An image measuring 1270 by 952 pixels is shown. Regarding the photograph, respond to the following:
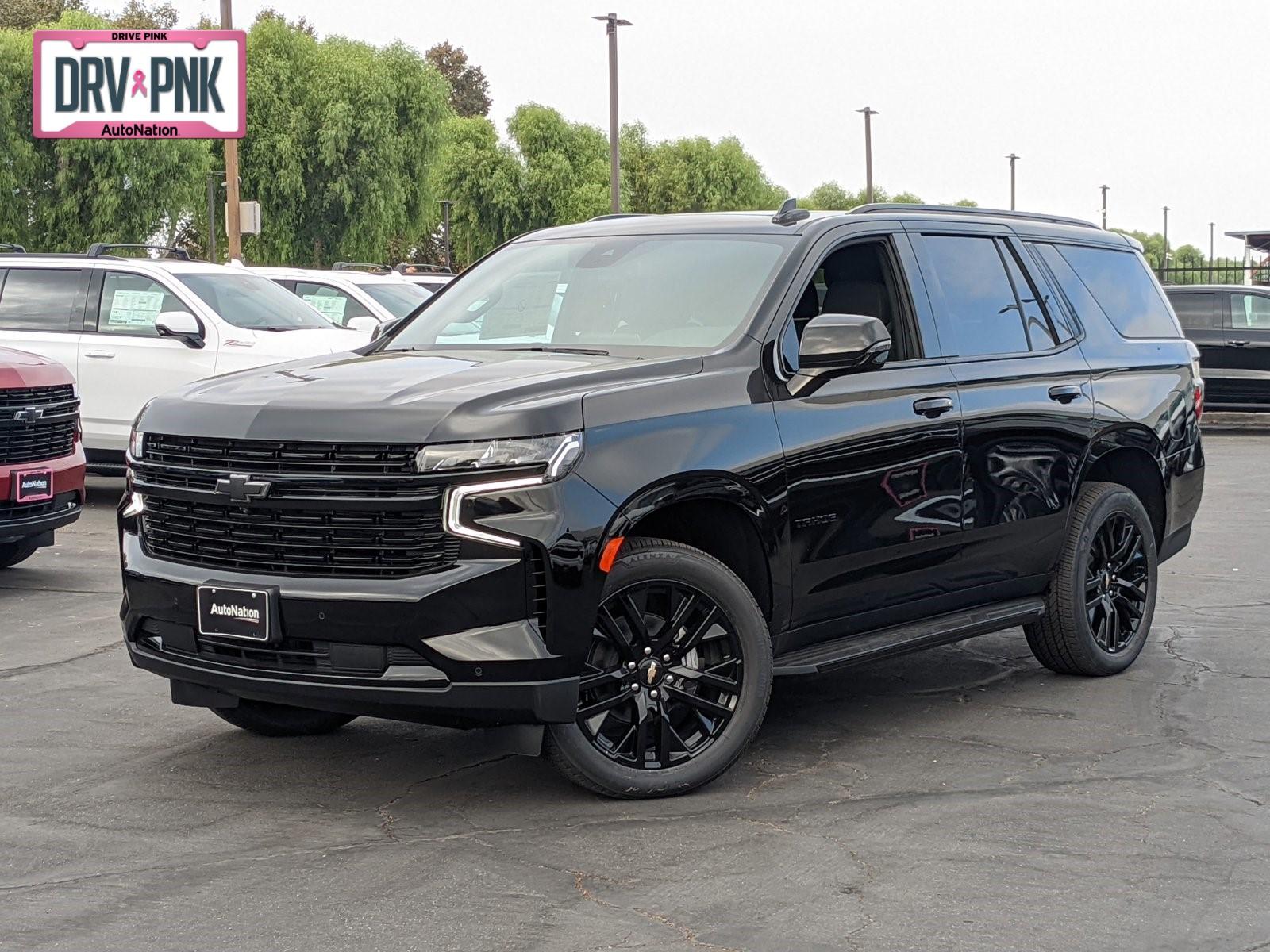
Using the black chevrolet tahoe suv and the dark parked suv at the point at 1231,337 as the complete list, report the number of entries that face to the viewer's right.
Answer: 1

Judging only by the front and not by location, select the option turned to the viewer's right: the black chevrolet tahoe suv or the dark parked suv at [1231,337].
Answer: the dark parked suv

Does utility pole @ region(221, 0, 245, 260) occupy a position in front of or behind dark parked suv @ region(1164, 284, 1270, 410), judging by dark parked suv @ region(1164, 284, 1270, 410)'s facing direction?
behind

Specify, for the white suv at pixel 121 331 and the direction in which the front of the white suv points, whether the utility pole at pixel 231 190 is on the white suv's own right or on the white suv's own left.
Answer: on the white suv's own left

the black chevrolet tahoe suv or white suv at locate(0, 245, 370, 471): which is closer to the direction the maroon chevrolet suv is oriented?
the black chevrolet tahoe suv

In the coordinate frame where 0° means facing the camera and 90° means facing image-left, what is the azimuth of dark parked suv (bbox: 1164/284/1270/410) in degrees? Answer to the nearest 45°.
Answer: approximately 270°

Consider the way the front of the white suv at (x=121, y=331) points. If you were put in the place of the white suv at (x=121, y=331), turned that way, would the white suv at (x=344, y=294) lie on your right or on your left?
on your left
